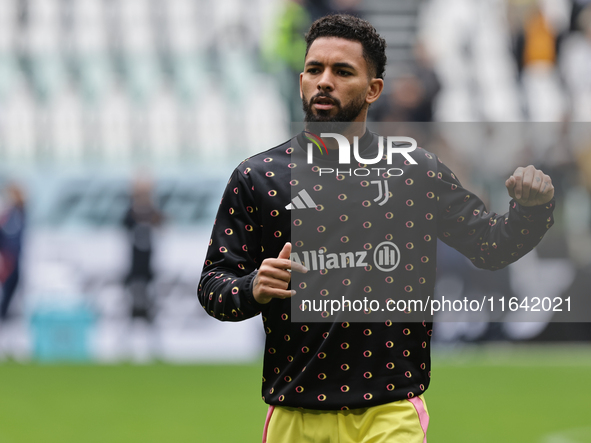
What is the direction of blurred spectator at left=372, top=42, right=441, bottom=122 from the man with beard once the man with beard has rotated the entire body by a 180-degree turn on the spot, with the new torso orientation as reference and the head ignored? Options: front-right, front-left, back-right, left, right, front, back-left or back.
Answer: front

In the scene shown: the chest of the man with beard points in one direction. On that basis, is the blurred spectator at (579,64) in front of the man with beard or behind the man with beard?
behind

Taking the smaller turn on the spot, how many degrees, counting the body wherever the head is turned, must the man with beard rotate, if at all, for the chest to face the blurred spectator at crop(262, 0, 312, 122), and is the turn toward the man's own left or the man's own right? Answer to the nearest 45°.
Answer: approximately 180°

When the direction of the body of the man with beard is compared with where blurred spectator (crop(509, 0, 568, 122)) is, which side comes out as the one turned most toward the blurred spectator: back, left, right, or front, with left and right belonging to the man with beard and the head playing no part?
back

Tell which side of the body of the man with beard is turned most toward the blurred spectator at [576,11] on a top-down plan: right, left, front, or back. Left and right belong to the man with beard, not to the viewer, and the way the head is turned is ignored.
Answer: back

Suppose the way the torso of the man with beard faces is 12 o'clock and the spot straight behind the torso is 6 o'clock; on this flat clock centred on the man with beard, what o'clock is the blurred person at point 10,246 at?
The blurred person is roughly at 5 o'clock from the man with beard.

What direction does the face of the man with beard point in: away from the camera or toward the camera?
toward the camera

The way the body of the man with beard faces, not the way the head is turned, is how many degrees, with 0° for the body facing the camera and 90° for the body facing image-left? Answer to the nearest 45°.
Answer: approximately 0°

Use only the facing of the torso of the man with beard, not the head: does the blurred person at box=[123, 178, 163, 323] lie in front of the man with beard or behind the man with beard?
behind
